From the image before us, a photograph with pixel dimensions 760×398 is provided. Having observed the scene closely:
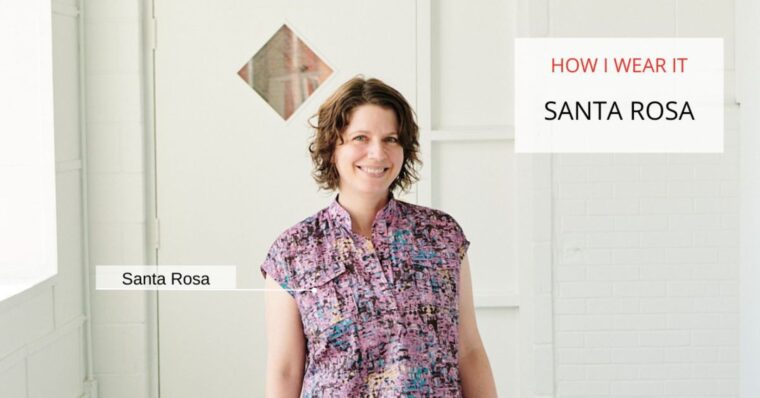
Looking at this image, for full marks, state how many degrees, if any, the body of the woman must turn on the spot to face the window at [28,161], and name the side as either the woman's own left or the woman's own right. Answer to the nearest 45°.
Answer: approximately 135° to the woman's own right

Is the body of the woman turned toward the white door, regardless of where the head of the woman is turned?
no

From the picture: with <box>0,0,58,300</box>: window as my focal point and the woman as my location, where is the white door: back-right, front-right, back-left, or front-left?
front-right

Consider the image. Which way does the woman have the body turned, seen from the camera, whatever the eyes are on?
toward the camera

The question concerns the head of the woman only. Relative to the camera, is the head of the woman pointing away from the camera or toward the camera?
toward the camera
